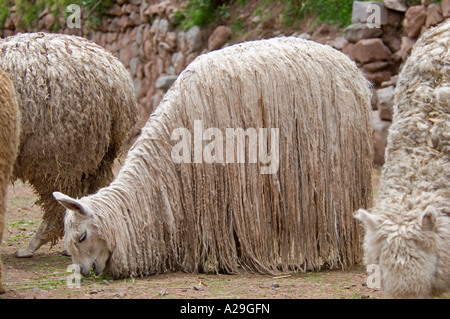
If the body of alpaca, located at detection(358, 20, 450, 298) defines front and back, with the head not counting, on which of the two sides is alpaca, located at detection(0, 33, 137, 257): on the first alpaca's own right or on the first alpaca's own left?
on the first alpaca's own right

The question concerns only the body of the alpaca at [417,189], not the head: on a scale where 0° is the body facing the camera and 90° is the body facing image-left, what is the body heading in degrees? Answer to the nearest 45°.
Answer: approximately 0°

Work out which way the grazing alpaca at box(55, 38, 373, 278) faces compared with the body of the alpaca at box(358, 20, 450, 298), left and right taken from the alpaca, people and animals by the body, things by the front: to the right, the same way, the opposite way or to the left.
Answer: to the right

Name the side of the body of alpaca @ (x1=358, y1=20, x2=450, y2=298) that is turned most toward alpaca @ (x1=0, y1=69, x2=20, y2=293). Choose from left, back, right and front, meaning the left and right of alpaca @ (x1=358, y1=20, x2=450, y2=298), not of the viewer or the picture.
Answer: right

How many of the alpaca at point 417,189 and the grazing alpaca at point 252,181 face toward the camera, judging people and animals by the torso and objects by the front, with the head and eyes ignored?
1

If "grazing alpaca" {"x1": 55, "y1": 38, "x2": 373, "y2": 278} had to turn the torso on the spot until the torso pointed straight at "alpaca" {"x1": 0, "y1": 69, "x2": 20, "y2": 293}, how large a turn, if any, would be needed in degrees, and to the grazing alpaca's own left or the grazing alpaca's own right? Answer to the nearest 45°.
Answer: approximately 45° to the grazing alpaca's own left

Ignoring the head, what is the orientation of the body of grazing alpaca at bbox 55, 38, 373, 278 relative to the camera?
to the viewer's left

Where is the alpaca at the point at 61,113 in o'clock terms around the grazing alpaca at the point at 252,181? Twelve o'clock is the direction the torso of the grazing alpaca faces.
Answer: The alpaca is roughly at 1 o'clock from the grazing alpaca.
